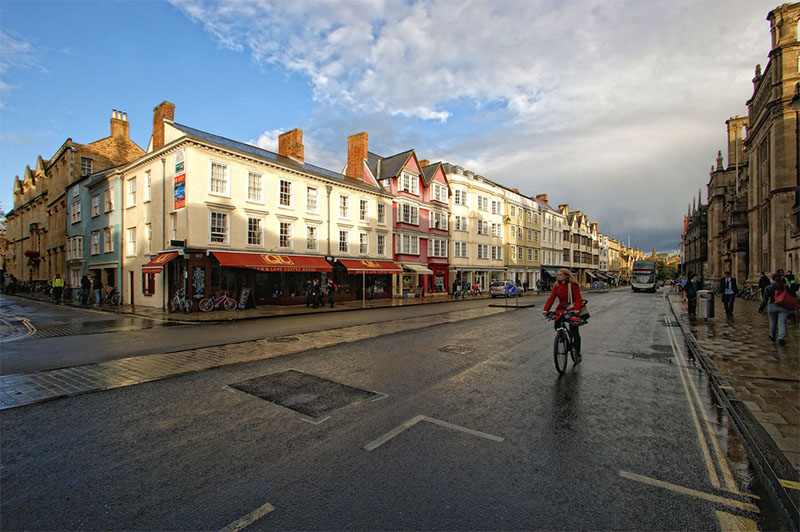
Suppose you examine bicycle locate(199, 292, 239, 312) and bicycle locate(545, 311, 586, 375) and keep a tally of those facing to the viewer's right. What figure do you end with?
1

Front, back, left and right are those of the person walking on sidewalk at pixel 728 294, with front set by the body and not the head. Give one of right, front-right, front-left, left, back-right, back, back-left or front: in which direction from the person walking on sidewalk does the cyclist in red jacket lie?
front

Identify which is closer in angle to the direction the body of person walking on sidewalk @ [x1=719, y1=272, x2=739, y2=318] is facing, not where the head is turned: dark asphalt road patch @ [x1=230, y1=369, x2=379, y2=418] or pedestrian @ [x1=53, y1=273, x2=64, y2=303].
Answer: the dark asphalt road patch

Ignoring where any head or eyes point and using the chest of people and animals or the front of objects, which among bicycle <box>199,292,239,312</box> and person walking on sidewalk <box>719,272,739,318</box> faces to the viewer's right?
the bicycle

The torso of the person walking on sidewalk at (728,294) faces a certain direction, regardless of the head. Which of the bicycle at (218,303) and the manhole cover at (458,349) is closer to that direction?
the manhole cover

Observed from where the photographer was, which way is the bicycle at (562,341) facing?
facing the viewer

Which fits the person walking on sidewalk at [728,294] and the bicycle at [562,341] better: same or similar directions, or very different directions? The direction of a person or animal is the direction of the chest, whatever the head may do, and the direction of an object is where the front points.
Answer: same or similar directions

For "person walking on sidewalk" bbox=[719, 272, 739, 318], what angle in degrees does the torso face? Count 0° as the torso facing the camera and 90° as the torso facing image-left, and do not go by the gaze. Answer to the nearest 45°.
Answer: approximately 0°

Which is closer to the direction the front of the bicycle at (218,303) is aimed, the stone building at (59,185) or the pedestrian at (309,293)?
the pedestrian

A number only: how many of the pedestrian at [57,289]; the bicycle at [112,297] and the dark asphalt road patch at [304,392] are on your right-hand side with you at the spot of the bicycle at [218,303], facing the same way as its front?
1
